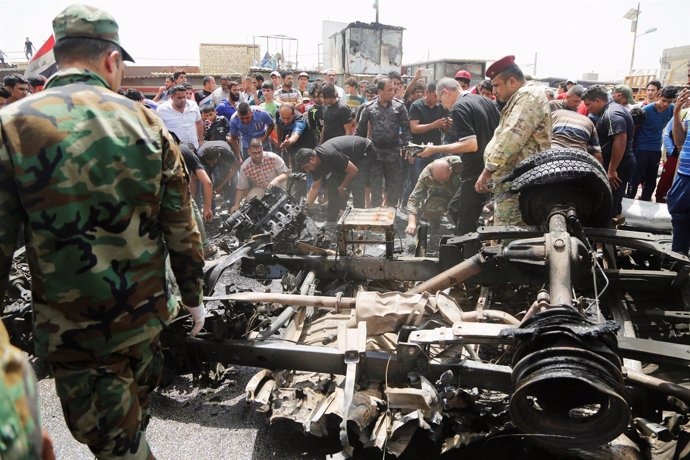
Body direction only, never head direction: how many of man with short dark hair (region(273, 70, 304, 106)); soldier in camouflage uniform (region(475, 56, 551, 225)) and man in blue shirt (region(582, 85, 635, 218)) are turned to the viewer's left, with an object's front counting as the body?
2

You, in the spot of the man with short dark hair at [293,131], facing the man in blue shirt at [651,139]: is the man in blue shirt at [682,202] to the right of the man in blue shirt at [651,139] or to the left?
right

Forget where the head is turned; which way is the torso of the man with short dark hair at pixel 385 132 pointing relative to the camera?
toward the camera

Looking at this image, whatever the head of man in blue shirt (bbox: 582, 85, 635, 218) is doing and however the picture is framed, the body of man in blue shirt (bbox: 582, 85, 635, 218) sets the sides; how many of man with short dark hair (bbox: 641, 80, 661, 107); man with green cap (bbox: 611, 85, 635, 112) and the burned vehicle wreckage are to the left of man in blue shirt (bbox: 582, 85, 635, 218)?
1

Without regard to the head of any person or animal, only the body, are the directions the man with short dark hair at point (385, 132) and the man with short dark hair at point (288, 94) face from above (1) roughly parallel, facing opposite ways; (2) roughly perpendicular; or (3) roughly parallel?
roughly parallel

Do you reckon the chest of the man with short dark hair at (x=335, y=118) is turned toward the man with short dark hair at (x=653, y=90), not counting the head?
no

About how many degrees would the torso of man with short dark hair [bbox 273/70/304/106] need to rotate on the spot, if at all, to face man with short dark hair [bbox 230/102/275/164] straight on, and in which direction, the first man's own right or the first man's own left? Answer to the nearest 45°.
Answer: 0° — they already face them

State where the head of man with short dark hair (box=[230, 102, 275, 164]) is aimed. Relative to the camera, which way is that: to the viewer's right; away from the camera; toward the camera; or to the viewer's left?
toward the camera

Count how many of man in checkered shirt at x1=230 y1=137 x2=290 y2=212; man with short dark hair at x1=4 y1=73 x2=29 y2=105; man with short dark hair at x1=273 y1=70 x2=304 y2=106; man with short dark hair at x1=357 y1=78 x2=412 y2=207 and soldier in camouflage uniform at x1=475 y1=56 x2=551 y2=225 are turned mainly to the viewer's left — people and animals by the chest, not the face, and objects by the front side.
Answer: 1

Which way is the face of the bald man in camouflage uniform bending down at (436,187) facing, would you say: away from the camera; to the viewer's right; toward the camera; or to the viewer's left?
toward the camera

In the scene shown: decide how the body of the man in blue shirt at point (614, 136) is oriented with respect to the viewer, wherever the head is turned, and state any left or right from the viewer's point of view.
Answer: facing to the left of the viewer

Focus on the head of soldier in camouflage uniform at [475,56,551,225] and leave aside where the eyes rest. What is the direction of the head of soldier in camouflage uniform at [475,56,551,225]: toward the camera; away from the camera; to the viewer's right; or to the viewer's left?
to the viewer's left

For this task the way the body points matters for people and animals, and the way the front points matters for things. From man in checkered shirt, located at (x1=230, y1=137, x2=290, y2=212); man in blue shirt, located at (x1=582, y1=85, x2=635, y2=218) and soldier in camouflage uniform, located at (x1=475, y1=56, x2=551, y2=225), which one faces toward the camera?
the man in checkered shirt

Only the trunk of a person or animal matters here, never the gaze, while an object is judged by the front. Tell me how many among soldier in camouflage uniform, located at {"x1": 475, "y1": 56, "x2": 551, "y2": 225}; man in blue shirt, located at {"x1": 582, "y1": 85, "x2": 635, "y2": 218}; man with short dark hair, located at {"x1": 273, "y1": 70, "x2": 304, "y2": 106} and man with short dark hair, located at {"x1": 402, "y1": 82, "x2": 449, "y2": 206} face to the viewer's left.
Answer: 2

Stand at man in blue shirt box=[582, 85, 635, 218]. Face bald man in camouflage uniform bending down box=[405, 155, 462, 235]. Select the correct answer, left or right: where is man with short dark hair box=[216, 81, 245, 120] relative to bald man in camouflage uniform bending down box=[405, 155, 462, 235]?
right

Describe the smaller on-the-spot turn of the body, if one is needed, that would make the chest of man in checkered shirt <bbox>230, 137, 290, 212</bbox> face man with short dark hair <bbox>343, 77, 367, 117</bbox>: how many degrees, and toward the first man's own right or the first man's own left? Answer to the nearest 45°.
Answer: approximately 135° to the first man's own left
